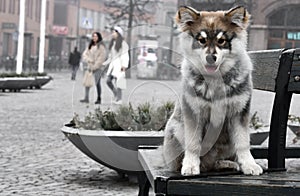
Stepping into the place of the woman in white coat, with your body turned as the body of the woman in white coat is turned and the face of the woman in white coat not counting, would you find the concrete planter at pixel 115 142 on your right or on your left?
on your left

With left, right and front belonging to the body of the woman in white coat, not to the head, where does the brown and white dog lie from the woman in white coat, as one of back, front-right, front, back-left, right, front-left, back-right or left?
front-left

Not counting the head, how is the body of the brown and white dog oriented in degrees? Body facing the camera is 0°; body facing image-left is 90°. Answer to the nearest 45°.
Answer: approximately 0°

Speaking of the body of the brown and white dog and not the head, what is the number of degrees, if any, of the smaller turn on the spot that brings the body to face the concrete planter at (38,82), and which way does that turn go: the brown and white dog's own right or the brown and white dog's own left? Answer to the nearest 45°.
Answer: approximately 180°

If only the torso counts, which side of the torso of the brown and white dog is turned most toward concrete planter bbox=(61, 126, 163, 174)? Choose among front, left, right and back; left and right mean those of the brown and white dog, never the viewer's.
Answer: back

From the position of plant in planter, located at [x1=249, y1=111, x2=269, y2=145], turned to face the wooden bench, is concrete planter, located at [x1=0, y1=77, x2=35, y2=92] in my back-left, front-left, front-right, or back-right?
back-right

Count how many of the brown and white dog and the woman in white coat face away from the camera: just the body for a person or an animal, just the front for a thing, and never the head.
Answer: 0

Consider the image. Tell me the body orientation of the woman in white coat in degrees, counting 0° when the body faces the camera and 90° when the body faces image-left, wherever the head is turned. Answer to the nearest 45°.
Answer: approximately 45°
